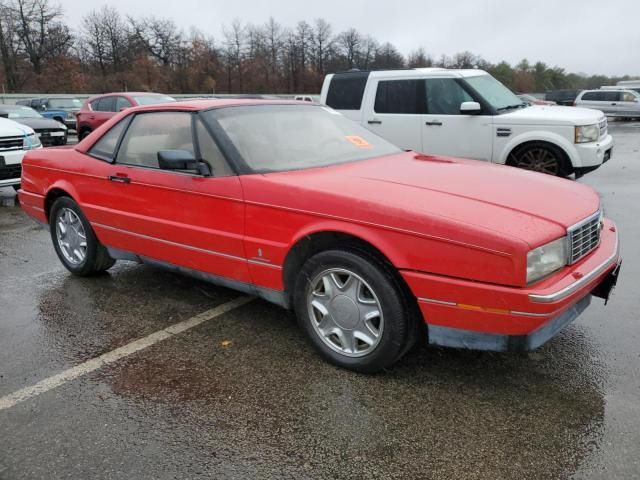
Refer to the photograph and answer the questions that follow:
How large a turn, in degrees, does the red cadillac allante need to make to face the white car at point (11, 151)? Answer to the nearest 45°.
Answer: approximately 180°

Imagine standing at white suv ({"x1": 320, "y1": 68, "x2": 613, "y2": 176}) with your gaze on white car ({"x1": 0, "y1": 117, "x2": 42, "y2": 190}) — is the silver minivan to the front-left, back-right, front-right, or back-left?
back-right

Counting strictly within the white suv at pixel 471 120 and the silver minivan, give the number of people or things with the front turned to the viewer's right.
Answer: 2

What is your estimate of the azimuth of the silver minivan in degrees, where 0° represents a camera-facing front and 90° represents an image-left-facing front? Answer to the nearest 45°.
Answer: approximately 270°

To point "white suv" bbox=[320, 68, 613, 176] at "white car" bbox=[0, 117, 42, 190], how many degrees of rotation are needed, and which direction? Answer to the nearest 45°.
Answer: approximately 180°

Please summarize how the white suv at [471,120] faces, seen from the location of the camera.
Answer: facing to the right of the viewer
